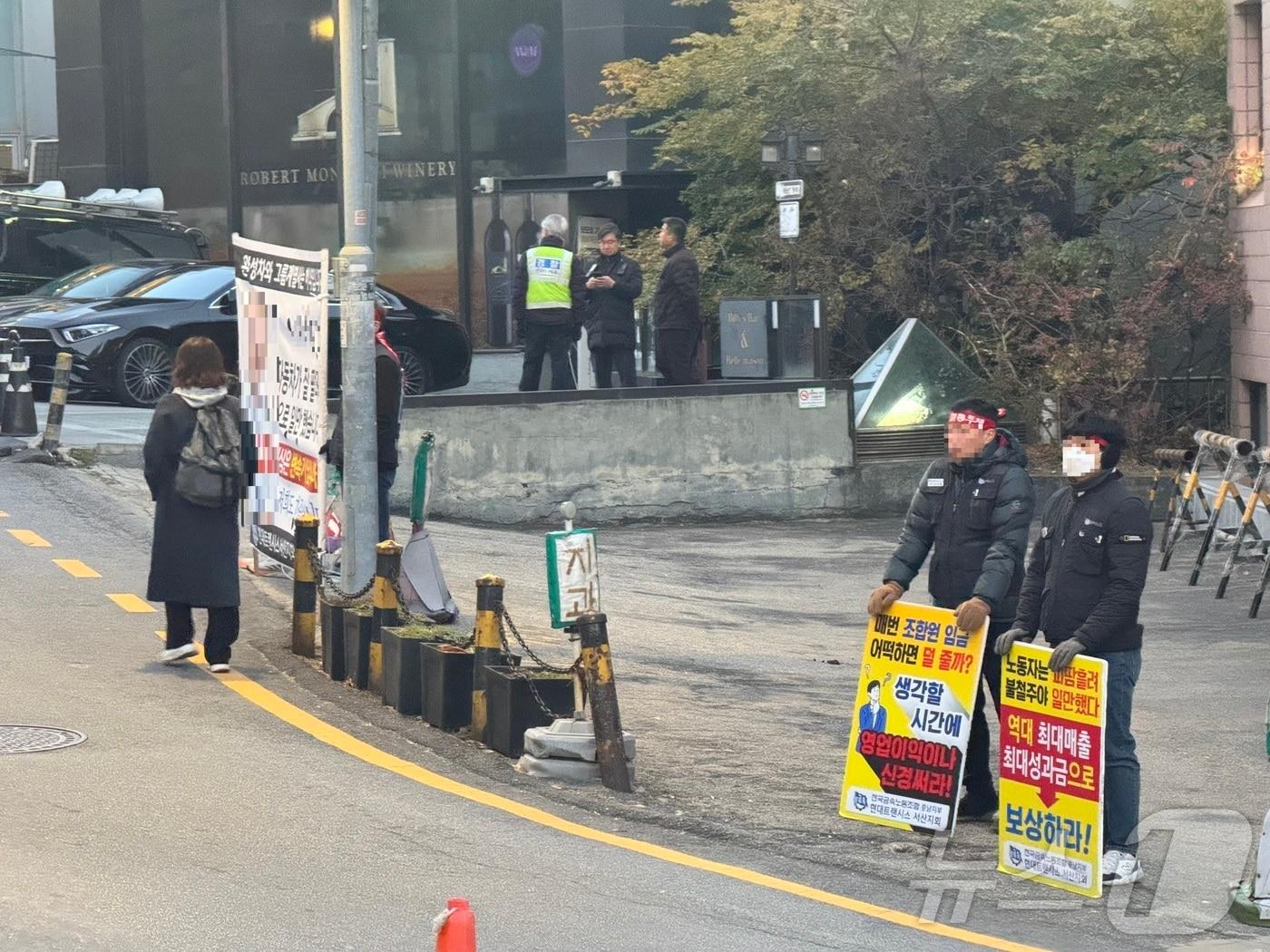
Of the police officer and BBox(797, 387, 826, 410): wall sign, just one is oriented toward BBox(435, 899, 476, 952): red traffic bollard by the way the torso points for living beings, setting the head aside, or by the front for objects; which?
the wall sign

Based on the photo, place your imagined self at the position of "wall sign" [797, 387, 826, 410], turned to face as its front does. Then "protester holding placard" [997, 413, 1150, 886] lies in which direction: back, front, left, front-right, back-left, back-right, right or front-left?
front

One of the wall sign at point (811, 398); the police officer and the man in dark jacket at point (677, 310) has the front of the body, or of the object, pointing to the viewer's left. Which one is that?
the man in dark jacket

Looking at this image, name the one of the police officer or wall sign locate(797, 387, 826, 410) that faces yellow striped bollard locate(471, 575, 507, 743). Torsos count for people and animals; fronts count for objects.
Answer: the wall sign

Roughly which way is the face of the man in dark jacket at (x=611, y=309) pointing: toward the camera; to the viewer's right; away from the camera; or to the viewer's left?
toward the camera

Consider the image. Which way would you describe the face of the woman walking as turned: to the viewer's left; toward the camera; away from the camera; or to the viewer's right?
away from the camera

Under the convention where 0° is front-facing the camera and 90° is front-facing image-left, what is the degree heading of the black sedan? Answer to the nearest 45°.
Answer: approximately 45°

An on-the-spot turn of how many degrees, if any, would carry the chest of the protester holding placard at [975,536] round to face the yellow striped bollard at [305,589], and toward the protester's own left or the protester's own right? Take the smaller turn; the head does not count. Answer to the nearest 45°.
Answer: approximately 90° to the protester's own right

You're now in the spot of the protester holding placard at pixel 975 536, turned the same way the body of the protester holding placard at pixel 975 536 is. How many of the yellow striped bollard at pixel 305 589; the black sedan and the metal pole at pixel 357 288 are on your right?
3

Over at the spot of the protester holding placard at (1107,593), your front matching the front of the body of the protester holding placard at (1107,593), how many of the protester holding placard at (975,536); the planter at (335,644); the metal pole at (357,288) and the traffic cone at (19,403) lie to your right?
4

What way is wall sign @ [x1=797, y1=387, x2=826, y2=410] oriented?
toward the camera

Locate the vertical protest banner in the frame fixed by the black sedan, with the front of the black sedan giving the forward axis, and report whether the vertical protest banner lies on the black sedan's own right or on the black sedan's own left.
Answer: on the black sedan's own left

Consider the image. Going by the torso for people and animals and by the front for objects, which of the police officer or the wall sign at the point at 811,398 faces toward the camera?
the wall sign

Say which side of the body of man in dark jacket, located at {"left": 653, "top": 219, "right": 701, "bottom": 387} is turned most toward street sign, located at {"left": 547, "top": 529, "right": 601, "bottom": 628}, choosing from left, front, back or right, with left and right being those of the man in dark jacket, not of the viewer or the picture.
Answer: left

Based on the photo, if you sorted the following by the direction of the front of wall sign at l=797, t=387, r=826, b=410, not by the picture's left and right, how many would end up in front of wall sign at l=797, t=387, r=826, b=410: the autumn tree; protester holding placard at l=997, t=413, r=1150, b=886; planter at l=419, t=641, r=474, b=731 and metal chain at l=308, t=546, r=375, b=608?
3

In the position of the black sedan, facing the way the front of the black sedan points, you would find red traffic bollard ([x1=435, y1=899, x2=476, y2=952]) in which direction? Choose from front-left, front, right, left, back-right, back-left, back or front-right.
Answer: front-left

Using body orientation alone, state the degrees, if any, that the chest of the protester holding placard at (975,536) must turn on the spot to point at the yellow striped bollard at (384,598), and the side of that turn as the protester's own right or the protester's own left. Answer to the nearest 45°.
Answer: approximately 90° to the protester's own right

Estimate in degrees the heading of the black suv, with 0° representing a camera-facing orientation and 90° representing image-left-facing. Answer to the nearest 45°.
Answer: approximately 45°

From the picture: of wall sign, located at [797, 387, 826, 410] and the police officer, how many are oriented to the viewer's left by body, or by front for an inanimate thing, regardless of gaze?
0
